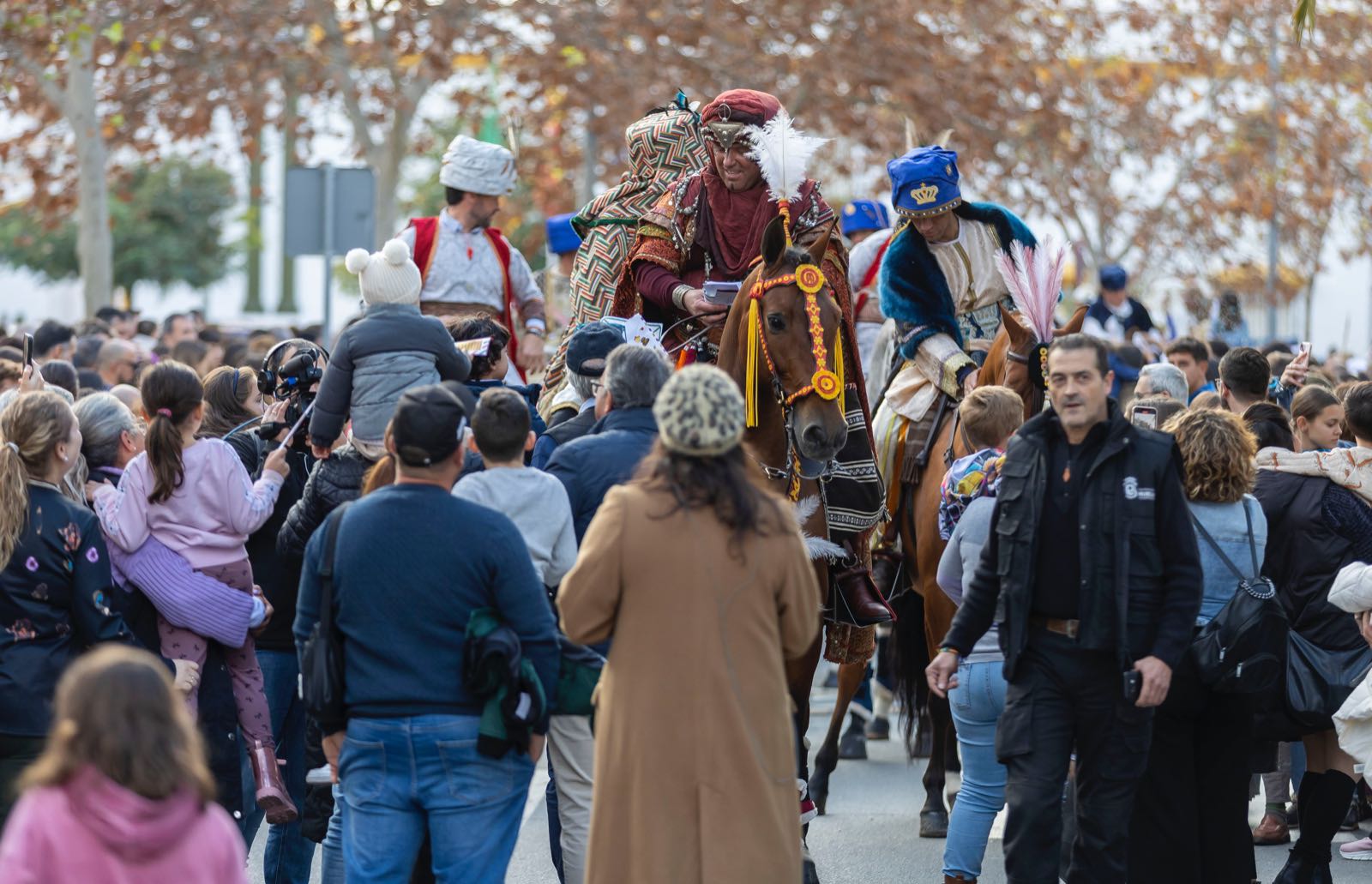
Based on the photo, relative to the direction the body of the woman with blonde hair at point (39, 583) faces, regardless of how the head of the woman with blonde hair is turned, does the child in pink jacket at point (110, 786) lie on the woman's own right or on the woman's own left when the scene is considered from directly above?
on the woman's own right

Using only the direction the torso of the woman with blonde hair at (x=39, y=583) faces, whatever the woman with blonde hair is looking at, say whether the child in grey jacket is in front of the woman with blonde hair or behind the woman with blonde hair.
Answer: in front

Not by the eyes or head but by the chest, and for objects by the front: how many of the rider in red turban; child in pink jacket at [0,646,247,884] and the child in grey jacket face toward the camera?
1

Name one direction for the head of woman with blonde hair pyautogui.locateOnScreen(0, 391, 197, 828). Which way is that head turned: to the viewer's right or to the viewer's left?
to the viewer's right

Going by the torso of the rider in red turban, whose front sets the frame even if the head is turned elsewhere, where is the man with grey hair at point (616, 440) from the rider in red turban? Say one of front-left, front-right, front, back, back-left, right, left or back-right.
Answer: front

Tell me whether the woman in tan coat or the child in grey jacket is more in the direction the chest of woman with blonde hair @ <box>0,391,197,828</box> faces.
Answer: the child in grey jacket

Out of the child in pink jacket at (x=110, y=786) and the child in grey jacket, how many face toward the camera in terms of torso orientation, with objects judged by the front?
0

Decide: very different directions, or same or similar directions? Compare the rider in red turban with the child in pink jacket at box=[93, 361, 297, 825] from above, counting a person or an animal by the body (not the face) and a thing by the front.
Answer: very different directions

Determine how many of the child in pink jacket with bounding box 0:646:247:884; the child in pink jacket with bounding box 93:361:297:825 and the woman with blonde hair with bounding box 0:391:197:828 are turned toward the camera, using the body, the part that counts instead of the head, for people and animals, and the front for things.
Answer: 0

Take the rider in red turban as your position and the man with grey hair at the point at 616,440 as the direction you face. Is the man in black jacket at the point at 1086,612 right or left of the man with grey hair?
left

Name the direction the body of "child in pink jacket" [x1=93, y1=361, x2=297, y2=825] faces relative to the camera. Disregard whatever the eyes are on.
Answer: away from the camera

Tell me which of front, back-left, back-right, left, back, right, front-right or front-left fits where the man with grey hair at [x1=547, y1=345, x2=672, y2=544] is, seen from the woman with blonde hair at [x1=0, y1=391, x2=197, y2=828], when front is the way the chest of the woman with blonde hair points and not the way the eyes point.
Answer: front-right

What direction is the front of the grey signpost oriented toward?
away from the camera

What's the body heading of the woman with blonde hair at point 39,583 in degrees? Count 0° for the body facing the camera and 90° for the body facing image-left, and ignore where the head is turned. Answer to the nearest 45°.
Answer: approximately 225°

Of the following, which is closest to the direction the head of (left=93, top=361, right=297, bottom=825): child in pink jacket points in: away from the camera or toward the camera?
away from the camera

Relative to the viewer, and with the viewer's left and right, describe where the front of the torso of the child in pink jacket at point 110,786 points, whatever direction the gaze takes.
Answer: facing away from the viewer

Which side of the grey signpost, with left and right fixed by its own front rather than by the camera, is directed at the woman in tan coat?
back

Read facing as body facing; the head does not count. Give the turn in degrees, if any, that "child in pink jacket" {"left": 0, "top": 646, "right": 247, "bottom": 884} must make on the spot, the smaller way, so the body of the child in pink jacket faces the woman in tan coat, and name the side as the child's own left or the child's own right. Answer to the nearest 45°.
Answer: approximately 45° to the child's own right

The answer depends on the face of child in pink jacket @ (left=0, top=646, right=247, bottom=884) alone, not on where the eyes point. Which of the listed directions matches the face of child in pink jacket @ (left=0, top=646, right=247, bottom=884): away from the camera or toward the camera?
away from the camera

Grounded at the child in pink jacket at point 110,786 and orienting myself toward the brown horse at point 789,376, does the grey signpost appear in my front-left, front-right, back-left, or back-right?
front-left
